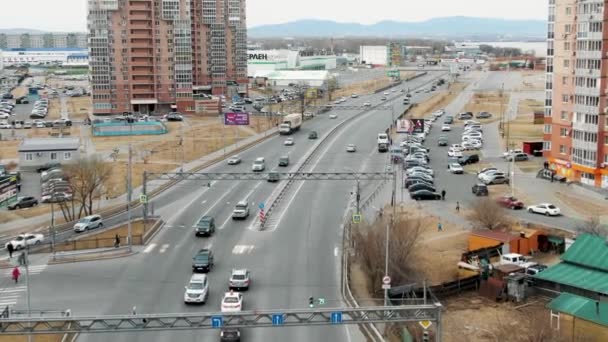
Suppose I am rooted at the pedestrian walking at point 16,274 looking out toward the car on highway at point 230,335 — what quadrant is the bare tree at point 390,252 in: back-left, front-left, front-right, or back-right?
front-left

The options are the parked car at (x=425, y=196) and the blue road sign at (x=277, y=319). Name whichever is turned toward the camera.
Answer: the blue road sign

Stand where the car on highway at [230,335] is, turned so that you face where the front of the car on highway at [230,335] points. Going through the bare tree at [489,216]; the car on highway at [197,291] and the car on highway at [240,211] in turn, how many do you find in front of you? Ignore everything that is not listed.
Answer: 0

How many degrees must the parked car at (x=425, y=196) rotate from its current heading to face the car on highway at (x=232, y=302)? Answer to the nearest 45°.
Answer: approximately 90° to its left

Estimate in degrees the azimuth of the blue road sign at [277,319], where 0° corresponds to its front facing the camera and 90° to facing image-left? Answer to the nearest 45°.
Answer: approximately 0°

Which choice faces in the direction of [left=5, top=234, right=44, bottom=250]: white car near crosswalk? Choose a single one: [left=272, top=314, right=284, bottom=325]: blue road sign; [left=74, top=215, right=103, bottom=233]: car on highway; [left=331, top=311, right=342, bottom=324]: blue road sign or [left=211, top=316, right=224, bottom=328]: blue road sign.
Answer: the car on highway

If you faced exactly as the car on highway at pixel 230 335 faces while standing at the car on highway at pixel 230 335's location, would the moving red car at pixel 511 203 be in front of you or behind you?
behind

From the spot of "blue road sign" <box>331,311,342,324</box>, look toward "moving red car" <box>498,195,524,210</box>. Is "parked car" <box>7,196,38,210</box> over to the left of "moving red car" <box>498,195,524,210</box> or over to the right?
left

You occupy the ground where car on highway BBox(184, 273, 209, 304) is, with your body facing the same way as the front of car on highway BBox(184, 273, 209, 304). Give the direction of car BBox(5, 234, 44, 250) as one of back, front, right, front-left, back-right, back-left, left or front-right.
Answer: back-right

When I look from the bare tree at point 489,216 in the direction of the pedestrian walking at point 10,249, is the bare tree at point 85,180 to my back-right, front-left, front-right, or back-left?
front-right

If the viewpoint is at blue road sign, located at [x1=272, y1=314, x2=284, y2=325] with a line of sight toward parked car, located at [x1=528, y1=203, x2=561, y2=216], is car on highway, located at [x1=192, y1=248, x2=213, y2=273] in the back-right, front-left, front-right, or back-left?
front-left

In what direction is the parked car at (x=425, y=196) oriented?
to the viewer's left

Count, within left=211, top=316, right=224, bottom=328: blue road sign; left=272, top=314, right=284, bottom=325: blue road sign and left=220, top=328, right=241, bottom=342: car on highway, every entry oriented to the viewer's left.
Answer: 0

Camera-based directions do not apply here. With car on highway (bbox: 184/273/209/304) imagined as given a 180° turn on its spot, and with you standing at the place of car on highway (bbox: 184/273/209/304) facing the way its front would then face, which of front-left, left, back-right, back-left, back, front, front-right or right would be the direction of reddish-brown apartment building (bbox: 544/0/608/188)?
front-right

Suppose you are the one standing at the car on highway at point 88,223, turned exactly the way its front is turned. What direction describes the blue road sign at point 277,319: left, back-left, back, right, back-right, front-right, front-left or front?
front-left

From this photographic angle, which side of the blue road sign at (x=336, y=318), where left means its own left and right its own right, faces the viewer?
front

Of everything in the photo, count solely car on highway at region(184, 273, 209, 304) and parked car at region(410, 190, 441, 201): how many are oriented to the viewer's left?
1

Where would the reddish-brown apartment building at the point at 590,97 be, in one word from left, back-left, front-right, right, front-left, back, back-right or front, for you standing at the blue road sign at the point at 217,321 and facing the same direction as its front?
back-left
